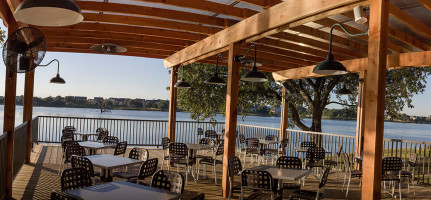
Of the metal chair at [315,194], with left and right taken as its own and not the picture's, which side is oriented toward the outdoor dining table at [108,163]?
front

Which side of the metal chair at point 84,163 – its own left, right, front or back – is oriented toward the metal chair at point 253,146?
front

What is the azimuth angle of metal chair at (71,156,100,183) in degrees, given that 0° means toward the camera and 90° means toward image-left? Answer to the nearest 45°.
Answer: approximately 225°

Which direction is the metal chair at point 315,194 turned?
to the viewer's left

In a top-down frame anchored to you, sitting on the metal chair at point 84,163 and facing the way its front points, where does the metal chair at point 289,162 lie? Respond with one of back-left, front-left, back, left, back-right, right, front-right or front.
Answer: front-right

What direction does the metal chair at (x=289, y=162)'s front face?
toward the camera

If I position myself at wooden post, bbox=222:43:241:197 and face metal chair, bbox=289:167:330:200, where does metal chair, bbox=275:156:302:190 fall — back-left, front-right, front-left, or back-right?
front-left

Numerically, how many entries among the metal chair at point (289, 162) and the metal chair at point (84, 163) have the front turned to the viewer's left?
0

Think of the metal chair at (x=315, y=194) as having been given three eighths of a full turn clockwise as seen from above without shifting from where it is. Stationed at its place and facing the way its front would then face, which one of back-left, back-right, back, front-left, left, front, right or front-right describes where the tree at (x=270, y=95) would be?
front-left

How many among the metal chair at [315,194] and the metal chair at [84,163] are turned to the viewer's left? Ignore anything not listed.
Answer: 1

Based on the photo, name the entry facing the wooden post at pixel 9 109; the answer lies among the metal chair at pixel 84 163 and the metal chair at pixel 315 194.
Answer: the metal chair at pixel 315 194
